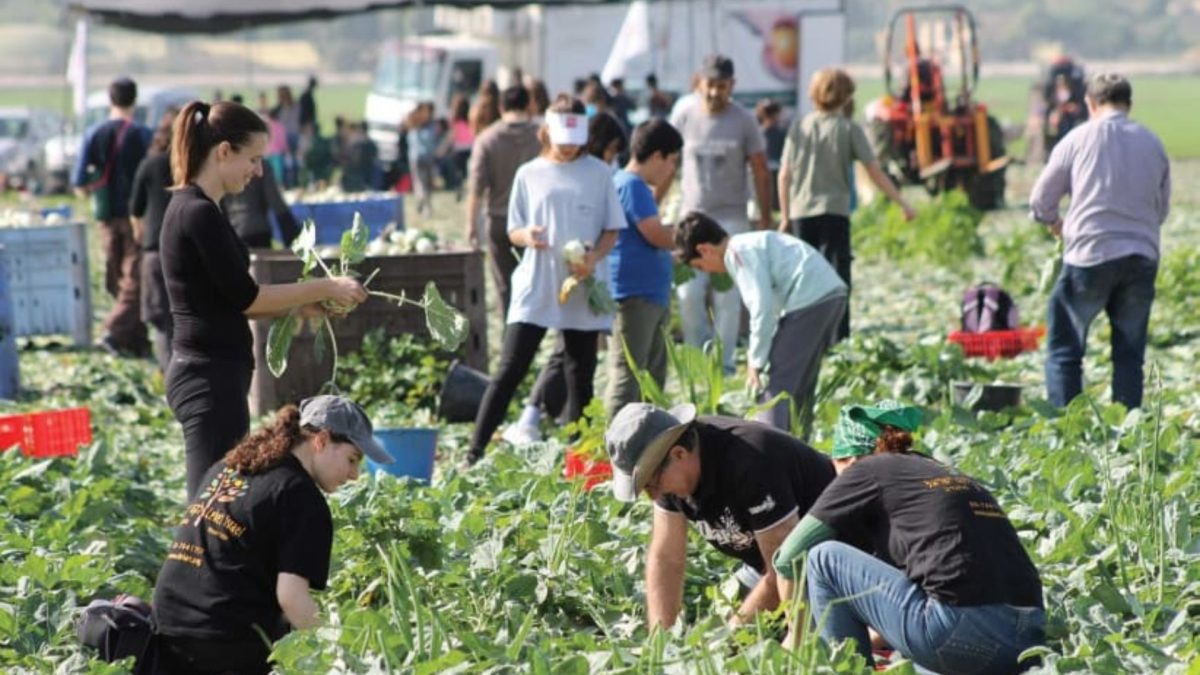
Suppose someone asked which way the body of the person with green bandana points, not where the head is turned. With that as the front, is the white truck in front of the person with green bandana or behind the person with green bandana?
in front

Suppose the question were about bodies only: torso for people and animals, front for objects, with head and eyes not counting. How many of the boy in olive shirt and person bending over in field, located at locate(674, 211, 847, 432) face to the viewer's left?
1

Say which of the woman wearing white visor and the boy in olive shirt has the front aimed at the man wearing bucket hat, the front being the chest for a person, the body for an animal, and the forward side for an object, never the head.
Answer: the woman wearing white visor

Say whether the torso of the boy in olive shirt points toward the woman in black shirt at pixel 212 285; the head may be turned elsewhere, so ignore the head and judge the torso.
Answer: no

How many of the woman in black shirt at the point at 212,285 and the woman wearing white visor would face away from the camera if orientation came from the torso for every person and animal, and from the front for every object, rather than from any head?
0

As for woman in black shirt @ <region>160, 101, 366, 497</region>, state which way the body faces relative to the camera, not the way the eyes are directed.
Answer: to the viewer's right

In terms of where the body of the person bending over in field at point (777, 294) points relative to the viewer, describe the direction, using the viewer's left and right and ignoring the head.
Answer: facing to the left of the viewer

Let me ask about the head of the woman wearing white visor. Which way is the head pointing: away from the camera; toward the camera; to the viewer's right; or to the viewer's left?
toward the camera

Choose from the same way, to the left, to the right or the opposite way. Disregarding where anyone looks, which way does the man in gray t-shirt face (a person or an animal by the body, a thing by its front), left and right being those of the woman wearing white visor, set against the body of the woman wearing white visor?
the same way

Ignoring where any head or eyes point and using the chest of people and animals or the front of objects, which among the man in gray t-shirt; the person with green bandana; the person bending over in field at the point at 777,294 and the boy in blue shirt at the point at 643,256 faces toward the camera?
the man in gray t-shirt

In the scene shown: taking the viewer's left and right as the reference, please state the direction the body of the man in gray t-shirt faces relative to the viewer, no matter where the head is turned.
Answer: facing the viewer

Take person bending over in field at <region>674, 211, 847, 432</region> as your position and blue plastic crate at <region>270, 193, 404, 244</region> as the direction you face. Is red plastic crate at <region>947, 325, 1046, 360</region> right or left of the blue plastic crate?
right

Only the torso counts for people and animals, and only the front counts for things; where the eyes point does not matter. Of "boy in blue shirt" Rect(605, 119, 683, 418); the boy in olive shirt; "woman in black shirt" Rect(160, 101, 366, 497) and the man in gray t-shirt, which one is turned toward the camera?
the man in gray t-shirt

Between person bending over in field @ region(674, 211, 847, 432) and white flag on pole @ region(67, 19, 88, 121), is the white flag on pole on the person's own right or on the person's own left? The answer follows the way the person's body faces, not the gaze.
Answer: on the person's own right

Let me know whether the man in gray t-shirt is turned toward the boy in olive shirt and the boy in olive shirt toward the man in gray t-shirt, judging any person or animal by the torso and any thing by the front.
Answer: no

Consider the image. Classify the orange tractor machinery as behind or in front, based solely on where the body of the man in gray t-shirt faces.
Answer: behind

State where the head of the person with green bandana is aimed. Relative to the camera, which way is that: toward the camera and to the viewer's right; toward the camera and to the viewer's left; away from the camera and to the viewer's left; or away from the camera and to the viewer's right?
away from the camera and to the viewer's left

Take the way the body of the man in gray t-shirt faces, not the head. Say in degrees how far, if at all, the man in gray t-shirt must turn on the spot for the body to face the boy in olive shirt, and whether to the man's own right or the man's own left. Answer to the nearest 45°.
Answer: approximately 135° to the man's own left

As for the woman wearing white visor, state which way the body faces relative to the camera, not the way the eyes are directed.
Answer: toward the camera

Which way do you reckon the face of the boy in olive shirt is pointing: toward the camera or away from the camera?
away from the camera
